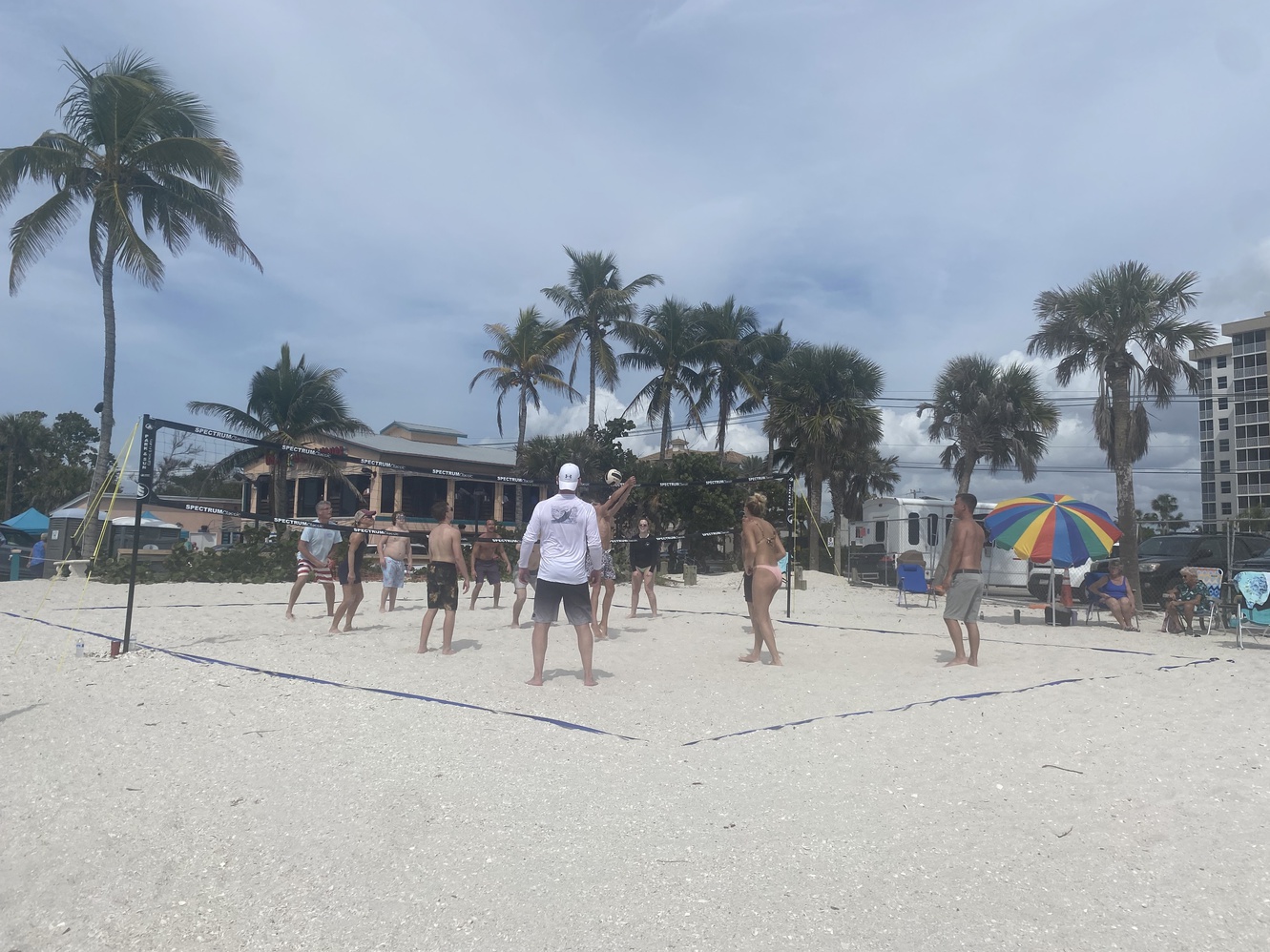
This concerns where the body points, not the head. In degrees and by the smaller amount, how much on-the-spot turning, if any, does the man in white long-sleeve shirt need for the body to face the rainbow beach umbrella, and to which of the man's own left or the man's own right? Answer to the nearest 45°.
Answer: approximately 45° to the man's own right

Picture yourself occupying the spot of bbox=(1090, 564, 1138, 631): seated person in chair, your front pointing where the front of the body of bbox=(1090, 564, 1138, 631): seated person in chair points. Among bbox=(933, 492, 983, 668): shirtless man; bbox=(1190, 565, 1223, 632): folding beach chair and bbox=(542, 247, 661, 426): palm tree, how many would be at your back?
1

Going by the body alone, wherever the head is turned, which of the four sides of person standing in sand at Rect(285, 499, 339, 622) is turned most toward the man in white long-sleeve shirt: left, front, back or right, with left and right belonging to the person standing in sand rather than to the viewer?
front

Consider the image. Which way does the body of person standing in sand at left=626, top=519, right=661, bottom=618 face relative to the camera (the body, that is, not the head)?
toward the camera

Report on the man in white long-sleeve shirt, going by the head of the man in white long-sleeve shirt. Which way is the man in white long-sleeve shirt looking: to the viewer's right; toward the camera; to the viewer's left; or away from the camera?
away from the camera

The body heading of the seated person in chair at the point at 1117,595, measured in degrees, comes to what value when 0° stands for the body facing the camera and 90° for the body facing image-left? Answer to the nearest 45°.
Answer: approximately 315°

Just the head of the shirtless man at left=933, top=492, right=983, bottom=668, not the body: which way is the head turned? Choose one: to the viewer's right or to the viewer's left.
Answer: to the viewer's left

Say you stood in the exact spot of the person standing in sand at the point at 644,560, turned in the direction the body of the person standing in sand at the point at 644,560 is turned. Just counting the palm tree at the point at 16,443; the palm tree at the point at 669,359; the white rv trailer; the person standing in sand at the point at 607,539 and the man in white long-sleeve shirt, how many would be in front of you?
2

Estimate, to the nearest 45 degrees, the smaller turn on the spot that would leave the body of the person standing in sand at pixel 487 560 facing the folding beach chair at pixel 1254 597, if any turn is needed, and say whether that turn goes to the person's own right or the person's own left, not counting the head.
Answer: approximately 90° to the person's own left

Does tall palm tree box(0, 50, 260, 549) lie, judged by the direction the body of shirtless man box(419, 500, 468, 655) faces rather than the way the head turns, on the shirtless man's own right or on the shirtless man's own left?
on the shirtless man's own left

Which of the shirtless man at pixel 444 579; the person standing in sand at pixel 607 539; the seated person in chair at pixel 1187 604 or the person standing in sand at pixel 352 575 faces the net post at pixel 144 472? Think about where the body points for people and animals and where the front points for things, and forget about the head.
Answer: the seated person in chair

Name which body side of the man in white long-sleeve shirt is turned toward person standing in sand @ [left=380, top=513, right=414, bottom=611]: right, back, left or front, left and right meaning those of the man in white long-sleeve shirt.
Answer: front

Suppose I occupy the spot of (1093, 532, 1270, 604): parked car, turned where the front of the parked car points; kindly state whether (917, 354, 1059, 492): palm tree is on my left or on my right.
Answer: on my right

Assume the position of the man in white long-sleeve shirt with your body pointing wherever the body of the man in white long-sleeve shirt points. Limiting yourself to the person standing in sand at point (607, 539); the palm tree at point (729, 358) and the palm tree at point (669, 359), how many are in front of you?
3

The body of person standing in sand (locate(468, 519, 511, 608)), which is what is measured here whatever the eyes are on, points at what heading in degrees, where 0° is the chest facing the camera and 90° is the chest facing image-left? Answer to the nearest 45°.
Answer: approximately 0°

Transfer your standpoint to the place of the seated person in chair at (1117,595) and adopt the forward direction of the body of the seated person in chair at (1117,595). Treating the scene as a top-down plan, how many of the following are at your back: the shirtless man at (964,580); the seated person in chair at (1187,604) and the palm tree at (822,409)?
1

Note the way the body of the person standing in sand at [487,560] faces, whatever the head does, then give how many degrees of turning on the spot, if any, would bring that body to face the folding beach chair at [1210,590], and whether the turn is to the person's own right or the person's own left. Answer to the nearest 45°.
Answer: approximately 90° to the person's own left
